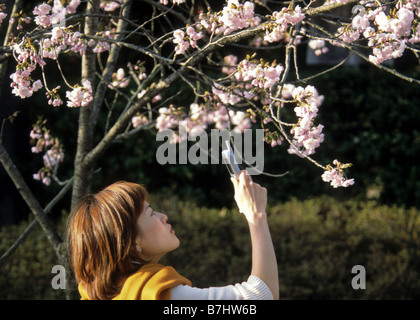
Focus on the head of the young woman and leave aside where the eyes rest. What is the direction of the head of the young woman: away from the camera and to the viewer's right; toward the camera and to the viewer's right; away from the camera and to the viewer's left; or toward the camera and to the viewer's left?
away from the camera and to the viewer's right

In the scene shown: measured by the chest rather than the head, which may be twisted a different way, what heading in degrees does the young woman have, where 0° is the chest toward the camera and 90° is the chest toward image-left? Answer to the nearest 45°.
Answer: approximately 270°
